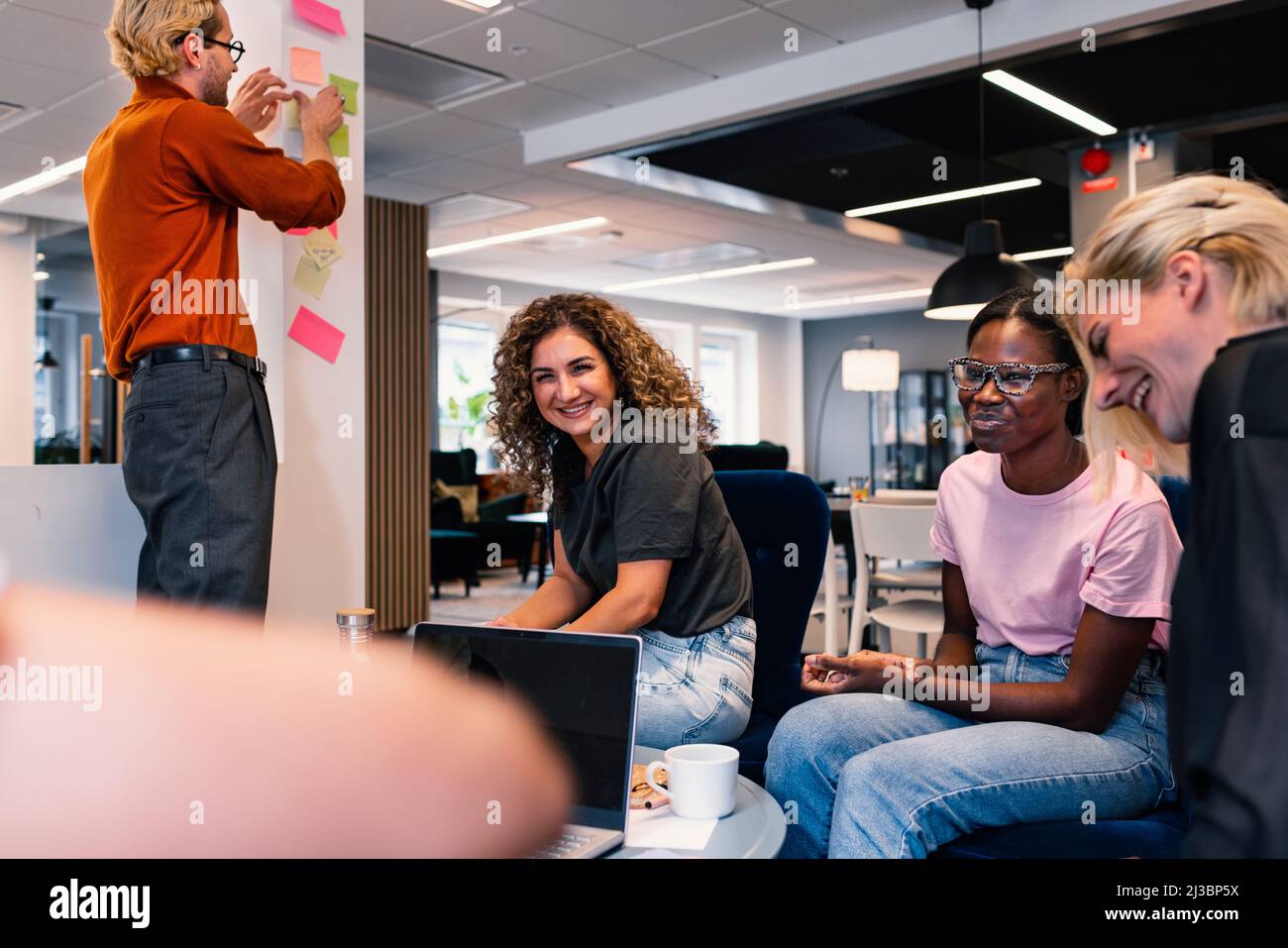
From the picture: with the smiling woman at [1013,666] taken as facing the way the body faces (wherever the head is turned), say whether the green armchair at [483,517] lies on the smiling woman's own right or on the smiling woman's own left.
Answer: on the smiling woman's own right

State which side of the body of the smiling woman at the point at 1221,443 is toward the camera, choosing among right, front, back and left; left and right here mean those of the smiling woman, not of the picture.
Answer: left

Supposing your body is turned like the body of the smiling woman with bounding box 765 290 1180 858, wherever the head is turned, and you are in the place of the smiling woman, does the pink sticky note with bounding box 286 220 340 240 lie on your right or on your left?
on your right

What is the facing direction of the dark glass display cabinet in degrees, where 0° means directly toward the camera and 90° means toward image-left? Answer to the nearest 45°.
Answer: approximately 0°

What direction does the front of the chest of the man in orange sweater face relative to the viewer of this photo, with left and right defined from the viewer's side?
facing away from the viewer and to the right of the viewer

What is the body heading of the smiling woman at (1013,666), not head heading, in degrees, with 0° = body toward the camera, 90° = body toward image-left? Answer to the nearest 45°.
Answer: approximately 45°

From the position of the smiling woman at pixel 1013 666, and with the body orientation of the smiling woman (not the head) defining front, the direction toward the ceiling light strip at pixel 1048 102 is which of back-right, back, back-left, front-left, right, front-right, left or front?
back-right

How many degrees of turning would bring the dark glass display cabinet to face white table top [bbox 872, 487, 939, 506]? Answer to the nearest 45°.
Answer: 0° — it already faces it

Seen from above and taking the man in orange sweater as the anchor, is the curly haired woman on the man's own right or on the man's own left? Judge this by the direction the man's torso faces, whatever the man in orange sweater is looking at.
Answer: on the man's own right
